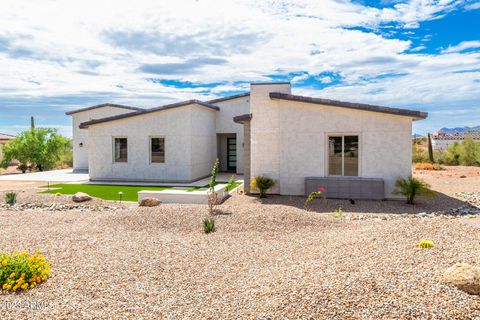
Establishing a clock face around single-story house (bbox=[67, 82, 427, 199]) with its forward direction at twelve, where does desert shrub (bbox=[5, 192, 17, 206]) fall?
The desert shrub is roughly at 3 o'clock from the single-story house.

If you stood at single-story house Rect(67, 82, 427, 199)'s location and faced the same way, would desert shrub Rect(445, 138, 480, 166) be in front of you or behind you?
behind

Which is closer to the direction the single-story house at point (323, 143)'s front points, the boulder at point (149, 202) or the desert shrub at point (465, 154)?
the boulder

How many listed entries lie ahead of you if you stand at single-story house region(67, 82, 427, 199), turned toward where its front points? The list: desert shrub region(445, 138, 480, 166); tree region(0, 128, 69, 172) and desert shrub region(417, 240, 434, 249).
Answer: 1

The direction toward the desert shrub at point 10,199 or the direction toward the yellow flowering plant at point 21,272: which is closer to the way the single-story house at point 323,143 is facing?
the yellow flowering plant

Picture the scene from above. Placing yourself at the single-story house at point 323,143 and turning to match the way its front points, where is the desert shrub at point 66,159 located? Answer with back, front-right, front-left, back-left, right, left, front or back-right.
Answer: back-right

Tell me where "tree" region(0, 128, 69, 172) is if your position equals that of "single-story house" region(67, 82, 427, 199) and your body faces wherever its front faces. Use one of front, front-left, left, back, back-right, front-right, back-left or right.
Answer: back-right

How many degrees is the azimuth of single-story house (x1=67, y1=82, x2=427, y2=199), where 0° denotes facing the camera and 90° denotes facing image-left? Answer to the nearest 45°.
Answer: approximately 0°

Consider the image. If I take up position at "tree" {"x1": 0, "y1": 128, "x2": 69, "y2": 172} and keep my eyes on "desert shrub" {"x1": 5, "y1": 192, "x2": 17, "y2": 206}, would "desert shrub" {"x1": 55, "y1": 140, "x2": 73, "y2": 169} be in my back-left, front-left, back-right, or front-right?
back-left

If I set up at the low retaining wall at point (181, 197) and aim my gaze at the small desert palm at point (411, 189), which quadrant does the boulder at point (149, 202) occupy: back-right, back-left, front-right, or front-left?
back-right

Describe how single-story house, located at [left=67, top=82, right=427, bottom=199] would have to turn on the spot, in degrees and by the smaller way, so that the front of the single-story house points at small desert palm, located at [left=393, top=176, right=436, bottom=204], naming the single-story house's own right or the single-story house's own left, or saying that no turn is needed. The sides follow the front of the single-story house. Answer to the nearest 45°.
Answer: approximately 45° to the single-story house's own left
